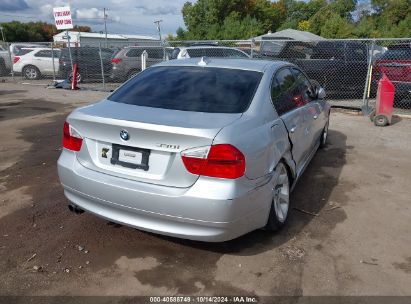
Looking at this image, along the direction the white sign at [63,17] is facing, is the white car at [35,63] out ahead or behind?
behind

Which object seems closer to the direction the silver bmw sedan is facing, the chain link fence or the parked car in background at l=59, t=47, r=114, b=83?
the chain link fence

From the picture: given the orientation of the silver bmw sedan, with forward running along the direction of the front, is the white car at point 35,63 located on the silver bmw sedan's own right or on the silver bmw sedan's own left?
on the silver bmw sedan's own left

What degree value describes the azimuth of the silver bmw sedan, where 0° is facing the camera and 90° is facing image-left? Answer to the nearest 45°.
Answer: approximately 225°

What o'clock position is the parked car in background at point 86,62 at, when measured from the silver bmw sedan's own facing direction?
The parked car in background is roughly at 10 o'clock from the silver bmw sedan.

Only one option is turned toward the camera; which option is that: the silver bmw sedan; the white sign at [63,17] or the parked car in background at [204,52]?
the white sign

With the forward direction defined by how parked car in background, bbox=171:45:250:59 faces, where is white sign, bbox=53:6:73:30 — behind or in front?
behind
